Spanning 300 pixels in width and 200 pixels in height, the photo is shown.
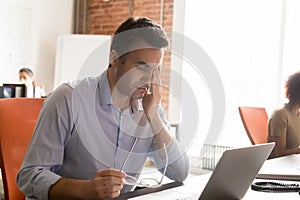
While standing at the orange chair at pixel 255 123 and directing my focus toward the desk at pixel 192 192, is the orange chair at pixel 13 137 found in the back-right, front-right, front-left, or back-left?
front-right

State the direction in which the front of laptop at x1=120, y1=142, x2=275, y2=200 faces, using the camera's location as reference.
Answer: facing away from the viewer and to the left of the viewer

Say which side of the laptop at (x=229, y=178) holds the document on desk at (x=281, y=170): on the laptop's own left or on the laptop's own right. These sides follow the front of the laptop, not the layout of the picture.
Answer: on the laptop's own right

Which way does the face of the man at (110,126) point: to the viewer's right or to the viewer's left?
to the viewer's right

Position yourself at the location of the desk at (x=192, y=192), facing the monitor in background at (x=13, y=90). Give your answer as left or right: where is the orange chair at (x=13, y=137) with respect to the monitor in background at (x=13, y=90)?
left
